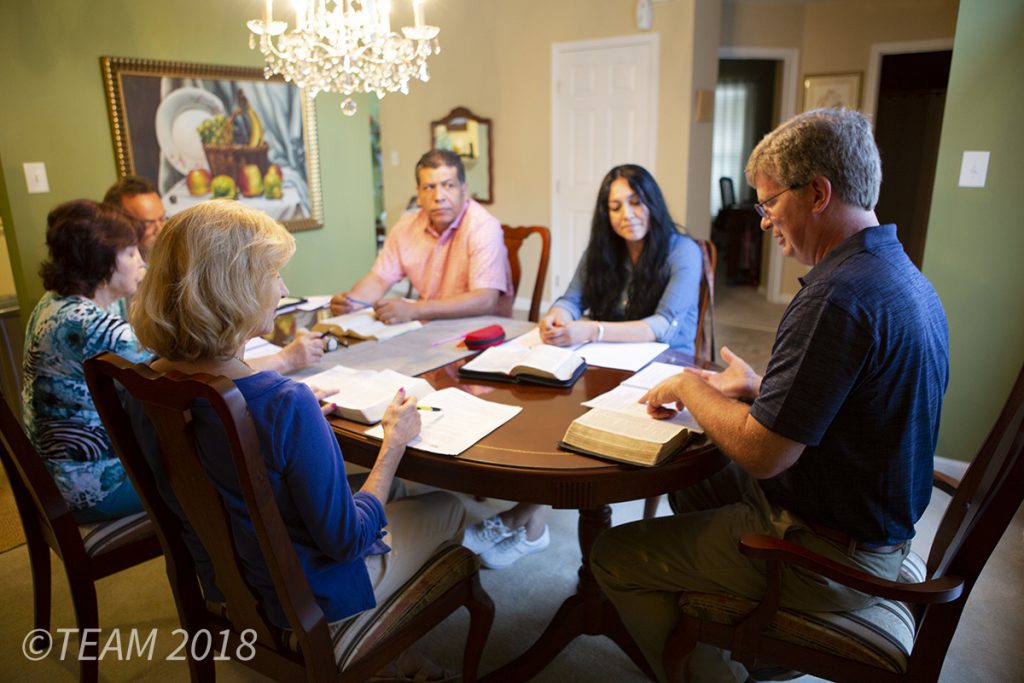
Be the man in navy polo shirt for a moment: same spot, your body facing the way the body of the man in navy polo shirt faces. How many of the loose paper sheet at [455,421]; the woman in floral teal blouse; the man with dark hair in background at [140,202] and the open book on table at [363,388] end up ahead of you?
4

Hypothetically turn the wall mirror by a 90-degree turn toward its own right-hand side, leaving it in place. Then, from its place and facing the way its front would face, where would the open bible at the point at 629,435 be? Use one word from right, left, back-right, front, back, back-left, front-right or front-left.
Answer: left

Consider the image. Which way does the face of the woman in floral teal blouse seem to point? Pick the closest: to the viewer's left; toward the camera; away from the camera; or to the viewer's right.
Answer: to the viewer's right

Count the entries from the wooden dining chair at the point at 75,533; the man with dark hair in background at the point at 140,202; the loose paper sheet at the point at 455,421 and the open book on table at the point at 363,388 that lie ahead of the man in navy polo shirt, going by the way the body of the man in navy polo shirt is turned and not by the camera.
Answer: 4

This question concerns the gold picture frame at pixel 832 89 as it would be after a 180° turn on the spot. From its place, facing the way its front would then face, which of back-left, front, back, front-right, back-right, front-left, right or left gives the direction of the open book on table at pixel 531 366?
back

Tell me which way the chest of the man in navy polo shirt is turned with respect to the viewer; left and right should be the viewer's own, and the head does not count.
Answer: facing to the left of the viewer

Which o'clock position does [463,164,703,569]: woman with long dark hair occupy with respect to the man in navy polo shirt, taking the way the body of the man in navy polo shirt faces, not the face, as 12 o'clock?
The woman with long dark hair is roughly at 2 o'clock from the man in navy polo shirt.

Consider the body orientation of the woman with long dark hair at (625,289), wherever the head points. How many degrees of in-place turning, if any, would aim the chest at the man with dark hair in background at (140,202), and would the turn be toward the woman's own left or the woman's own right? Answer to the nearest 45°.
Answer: approximately 45° to the woman's own right

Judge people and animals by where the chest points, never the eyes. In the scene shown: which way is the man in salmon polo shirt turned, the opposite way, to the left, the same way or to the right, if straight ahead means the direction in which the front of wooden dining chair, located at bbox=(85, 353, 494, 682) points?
the opposite way

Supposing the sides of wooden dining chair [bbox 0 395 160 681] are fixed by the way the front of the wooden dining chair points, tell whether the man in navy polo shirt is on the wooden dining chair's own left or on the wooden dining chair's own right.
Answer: on the wooden dining chair's own right

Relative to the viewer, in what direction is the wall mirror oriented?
toward the camera

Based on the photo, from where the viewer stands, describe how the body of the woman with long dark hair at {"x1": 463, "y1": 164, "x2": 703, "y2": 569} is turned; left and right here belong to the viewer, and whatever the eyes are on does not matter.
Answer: facing the viewer and to the left of the viewer

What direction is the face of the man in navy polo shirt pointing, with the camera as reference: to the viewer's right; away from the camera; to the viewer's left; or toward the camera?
to the viewer's left
